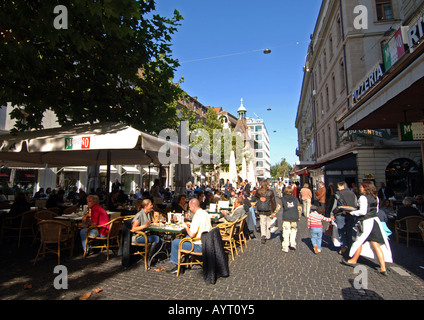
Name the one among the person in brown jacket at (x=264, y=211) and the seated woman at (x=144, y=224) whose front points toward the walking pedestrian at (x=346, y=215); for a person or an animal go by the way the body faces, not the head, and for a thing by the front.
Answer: the seated woman

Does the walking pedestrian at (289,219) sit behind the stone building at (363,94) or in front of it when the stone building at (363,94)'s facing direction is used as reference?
in front

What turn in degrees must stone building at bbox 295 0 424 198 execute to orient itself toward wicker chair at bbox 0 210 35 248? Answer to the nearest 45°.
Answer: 0° — it already faces it

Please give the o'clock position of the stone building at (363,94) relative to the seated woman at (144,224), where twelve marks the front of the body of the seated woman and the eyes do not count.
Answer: The stone building is roughly at 11 o'clock from the seated woman.

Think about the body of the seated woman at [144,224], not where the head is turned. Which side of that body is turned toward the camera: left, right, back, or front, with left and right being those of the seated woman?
right
